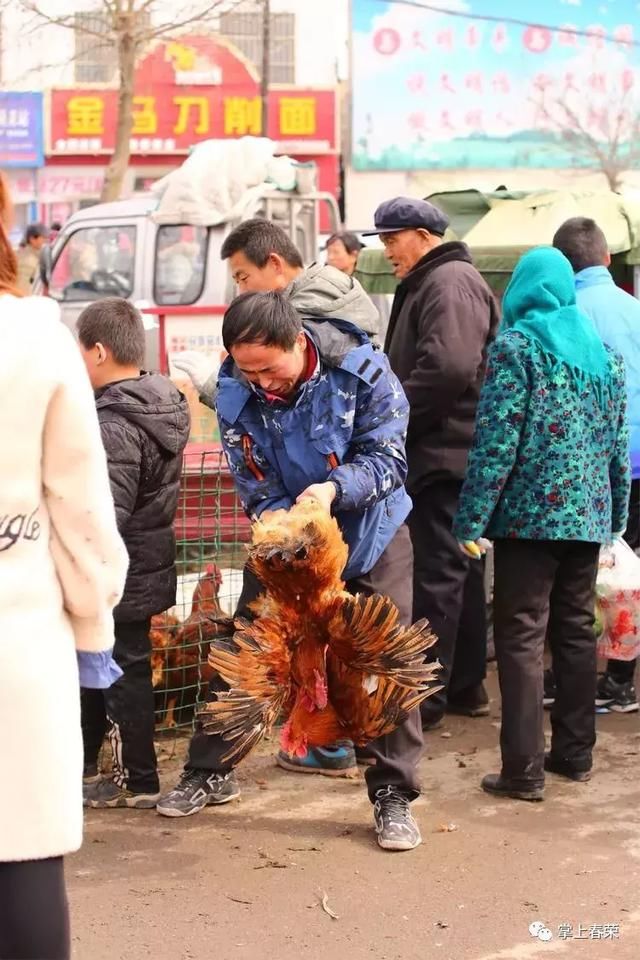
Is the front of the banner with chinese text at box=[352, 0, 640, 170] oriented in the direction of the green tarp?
yes

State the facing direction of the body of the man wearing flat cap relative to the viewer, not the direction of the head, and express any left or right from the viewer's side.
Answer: facing to the left of the viewer

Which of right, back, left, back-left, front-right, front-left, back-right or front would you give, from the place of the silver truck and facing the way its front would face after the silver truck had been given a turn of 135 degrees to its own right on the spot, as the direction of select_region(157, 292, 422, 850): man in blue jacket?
back-right

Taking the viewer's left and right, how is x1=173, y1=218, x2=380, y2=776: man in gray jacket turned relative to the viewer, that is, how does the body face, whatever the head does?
facing to the left of the viewer

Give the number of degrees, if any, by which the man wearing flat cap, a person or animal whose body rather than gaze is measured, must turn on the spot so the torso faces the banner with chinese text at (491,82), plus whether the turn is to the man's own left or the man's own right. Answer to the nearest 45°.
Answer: approximately 90° to the man's own right

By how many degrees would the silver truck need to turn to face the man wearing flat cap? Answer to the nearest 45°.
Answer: approximately 90° to its left

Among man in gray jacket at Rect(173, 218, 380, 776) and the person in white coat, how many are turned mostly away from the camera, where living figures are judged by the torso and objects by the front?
1

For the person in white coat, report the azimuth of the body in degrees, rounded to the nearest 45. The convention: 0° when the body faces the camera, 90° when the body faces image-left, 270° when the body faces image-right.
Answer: approximately 180°

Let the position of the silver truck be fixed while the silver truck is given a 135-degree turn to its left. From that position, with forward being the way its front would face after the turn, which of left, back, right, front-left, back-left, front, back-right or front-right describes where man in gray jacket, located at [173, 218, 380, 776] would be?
front-right
